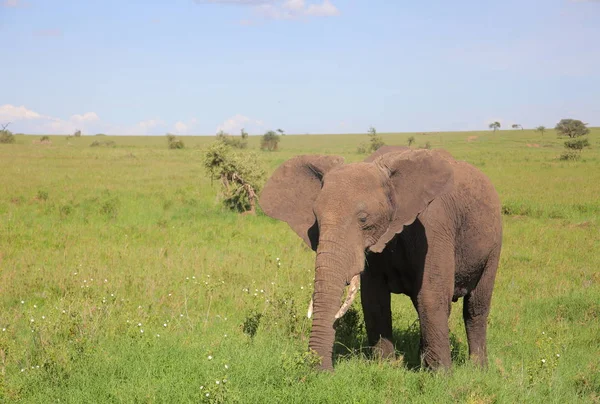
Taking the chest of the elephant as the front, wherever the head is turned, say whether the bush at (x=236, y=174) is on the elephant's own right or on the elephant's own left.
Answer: on the elephant's own right

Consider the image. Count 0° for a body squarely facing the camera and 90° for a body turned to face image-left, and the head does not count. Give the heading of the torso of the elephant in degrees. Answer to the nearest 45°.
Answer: approximately 45°
